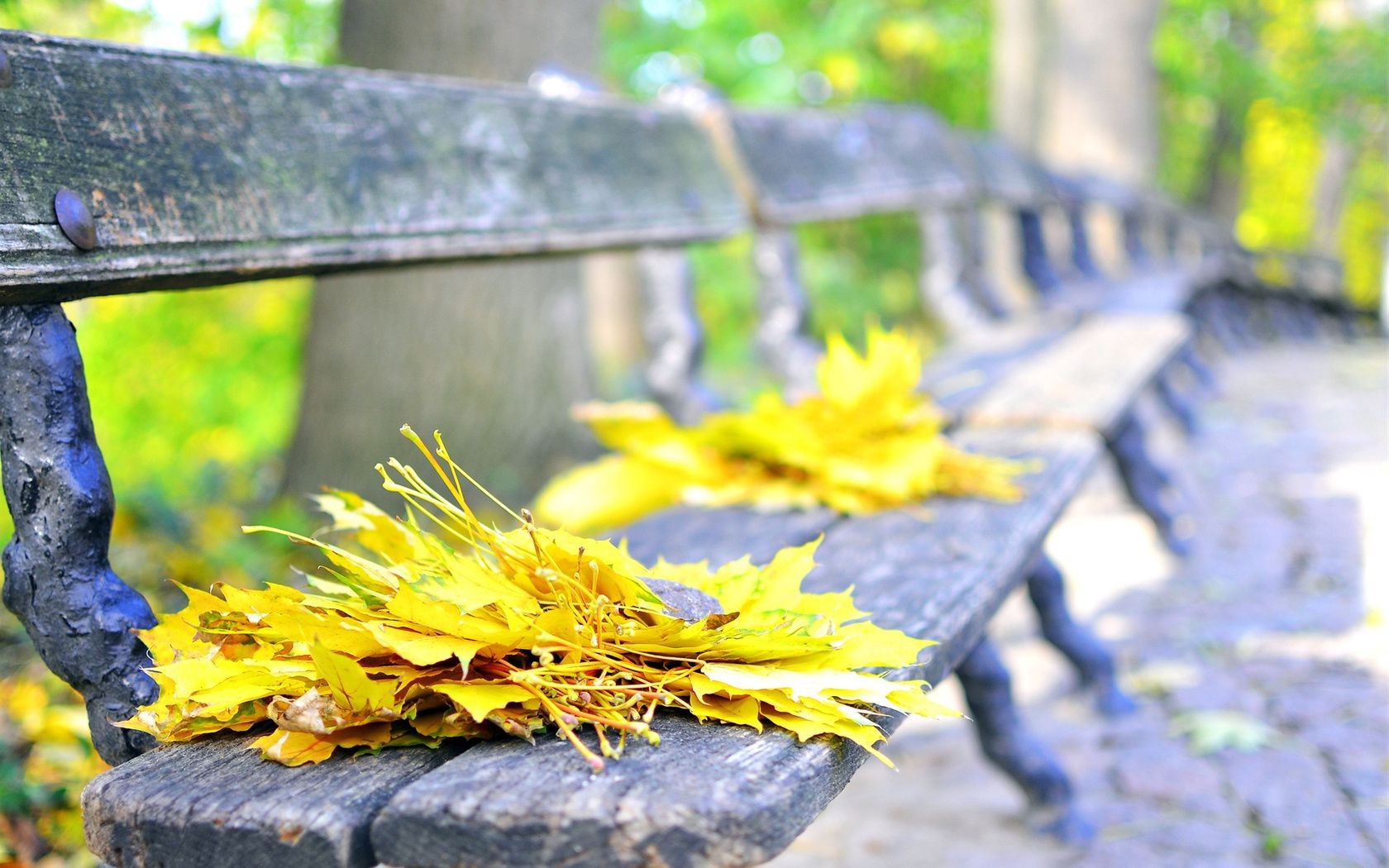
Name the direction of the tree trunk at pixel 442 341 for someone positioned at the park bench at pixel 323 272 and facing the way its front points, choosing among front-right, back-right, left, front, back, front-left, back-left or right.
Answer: back-left

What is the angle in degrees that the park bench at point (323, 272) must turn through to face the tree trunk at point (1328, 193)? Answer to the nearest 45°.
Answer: approximately 90° to its left

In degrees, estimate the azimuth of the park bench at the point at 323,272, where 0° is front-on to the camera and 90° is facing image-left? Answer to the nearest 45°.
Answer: approximately 315°

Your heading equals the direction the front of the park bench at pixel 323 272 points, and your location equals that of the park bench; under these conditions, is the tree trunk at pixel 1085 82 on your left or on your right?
on your left
